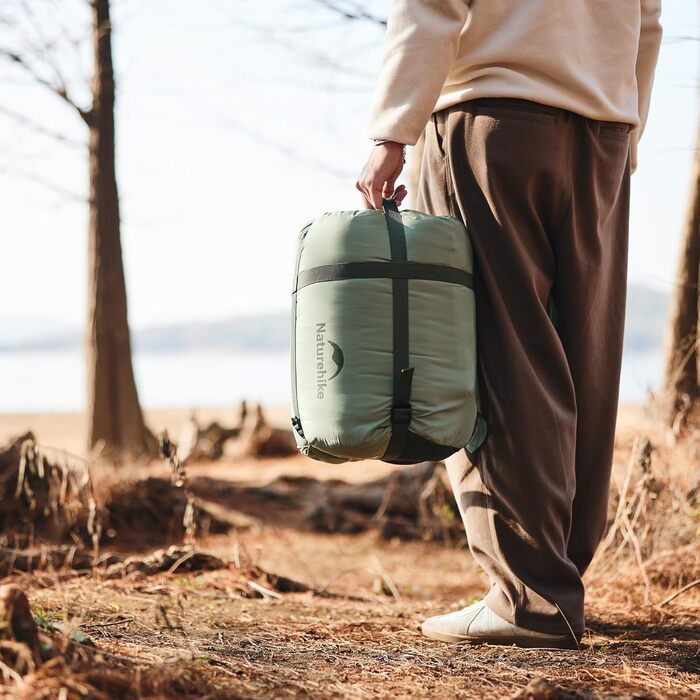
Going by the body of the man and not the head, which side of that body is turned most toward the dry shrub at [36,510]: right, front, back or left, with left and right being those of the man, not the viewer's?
front

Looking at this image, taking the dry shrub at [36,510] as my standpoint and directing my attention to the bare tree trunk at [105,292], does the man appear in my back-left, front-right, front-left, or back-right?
back-right

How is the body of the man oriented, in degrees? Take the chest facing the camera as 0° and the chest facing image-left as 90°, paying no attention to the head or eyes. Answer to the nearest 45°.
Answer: approximately 135°

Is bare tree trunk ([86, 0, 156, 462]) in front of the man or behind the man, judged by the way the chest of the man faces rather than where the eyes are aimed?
in front
